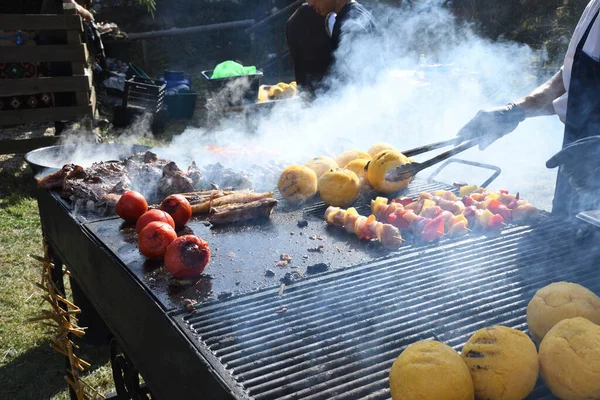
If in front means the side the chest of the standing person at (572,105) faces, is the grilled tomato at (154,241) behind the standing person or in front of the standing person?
in front

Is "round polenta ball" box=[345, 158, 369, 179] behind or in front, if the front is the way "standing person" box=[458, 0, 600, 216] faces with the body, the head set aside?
in front

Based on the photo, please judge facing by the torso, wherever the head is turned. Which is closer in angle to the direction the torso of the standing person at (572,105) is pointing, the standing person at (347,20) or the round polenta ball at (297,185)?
the round polenta ball

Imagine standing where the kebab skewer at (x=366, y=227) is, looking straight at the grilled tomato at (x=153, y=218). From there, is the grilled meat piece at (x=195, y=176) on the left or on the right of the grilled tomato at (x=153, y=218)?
right

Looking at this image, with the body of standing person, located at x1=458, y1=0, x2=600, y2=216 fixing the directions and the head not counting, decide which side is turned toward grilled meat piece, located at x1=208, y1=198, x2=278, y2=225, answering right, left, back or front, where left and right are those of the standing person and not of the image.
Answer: front

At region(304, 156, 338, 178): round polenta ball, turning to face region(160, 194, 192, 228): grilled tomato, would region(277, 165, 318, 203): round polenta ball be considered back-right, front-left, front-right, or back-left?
front-left

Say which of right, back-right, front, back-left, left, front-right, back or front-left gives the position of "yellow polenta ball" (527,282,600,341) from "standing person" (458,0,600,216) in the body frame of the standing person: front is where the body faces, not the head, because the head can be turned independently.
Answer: front-left

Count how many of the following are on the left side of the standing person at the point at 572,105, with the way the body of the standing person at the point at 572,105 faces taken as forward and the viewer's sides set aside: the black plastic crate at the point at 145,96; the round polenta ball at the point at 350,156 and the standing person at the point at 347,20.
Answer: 0

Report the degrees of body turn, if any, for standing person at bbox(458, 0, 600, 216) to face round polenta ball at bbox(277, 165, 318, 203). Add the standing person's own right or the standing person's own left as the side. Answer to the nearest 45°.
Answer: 0° — they already face it

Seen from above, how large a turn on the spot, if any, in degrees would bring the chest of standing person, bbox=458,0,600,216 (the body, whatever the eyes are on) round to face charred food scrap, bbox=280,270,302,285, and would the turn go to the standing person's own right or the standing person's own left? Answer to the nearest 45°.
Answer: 0° — they already face it

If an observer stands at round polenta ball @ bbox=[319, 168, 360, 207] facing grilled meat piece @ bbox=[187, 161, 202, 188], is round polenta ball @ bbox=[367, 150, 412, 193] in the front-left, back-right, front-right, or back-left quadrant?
back-right

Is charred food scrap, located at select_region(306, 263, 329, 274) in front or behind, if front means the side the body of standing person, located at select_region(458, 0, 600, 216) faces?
in front
